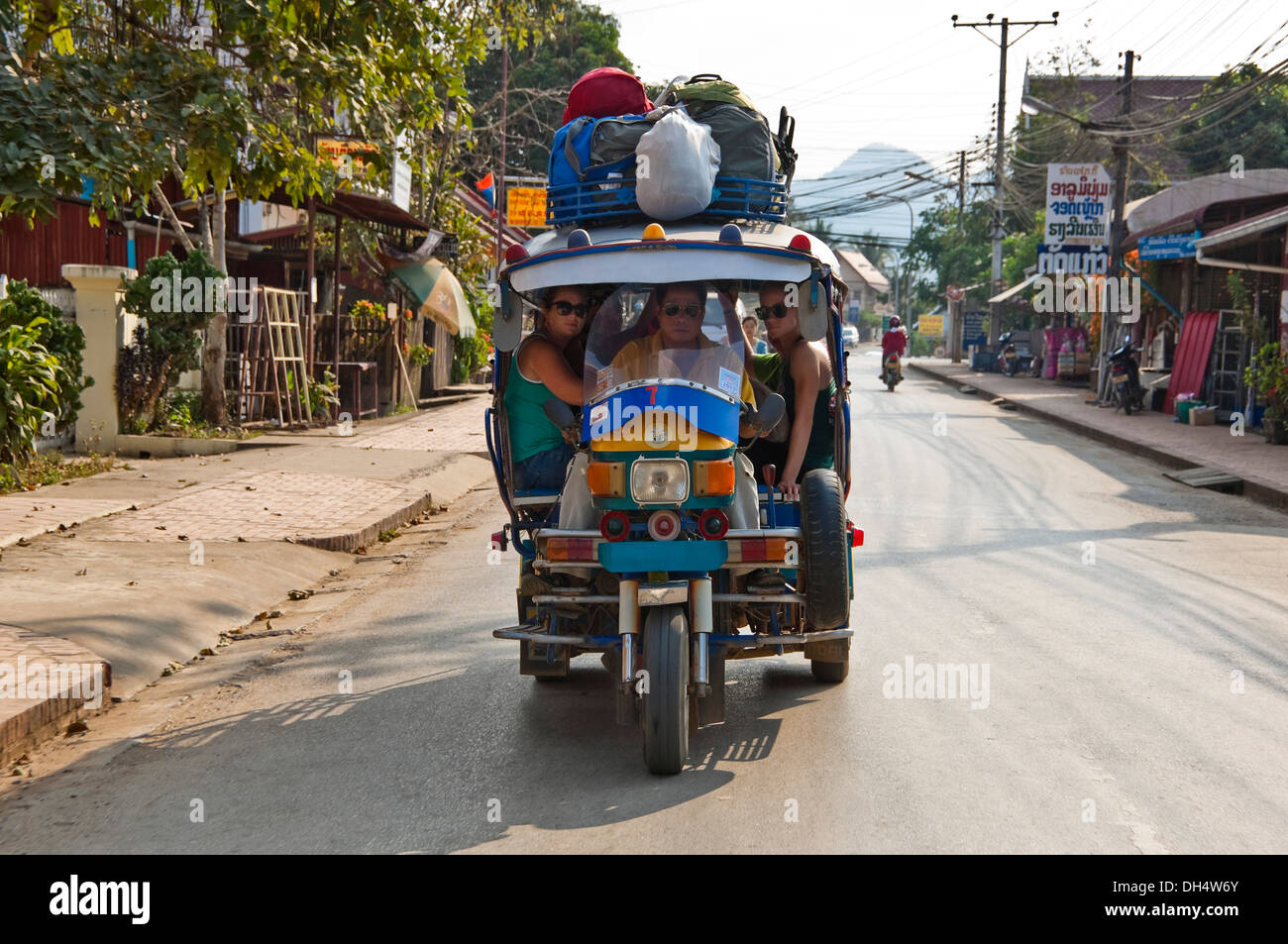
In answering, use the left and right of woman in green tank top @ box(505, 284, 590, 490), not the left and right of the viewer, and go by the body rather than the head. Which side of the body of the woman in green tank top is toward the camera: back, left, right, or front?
right

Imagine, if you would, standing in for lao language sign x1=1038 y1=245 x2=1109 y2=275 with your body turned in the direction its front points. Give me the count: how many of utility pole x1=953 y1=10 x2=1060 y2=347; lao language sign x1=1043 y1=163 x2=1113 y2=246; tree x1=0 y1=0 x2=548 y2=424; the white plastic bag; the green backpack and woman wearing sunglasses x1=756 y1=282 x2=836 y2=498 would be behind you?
1

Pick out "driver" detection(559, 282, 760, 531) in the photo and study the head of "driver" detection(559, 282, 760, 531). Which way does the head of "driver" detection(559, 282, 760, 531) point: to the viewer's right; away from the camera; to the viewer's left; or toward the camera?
toward the camera

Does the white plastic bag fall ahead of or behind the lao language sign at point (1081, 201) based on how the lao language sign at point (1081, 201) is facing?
ahead

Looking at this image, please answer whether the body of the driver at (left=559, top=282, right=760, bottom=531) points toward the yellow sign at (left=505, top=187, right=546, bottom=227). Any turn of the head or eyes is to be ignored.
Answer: no

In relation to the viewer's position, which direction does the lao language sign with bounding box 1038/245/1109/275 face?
facing the viewer

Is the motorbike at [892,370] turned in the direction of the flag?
no

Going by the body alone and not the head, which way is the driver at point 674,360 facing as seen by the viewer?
toward the camera

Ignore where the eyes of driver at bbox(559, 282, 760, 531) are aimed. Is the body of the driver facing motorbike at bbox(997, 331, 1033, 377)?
no

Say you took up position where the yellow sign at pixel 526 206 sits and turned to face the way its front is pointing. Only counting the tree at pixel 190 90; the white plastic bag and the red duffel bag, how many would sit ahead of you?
3

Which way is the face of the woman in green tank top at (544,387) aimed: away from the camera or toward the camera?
toward the camera
